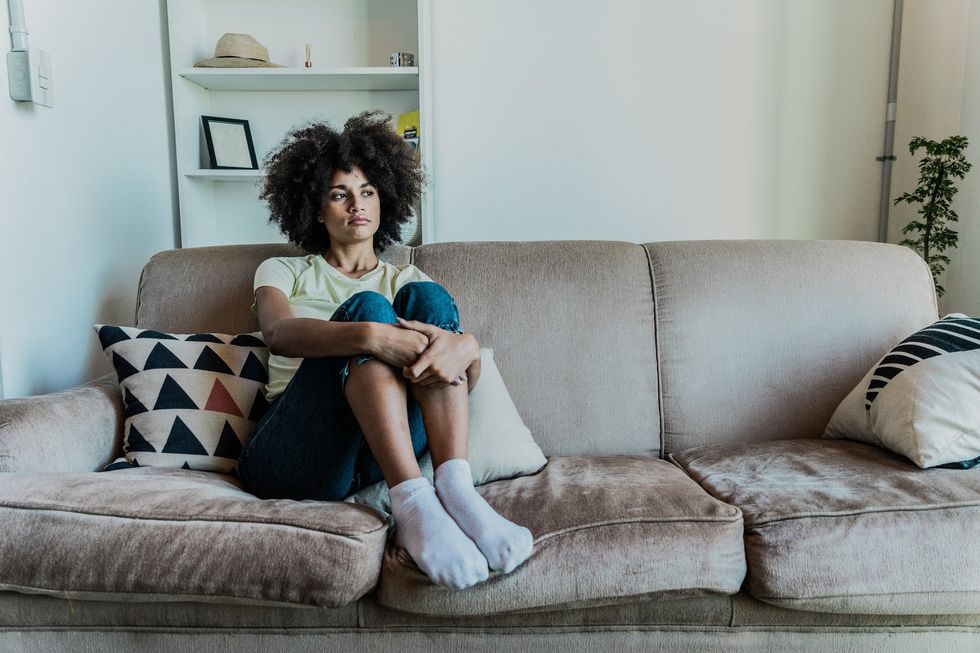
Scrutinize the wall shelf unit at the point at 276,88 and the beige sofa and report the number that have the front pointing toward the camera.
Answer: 2

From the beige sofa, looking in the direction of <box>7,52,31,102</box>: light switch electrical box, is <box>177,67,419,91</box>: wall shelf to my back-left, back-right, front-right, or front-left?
front-right

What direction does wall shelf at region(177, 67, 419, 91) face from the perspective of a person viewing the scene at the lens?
facing the viewer

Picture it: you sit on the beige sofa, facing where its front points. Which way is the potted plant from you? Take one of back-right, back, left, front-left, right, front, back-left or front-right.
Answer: back-left

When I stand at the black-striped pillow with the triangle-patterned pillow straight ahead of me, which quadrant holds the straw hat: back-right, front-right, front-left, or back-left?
front-right

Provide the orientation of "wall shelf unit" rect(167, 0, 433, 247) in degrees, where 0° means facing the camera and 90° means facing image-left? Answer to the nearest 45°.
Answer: approximately 0°

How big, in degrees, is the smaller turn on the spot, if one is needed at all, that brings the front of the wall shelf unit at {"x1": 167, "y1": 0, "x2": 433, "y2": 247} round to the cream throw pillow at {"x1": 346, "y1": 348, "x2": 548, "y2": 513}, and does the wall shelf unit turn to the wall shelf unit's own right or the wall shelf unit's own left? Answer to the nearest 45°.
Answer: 0° — it already faces it

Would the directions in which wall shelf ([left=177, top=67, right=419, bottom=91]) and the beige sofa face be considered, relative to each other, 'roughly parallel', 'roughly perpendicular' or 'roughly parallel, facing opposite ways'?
roughly parallel

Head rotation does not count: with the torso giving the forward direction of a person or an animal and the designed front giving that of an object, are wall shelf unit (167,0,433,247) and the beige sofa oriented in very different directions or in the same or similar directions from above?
same or similar directions

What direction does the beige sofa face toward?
toward the camera

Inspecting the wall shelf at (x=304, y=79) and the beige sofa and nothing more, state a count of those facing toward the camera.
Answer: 2
